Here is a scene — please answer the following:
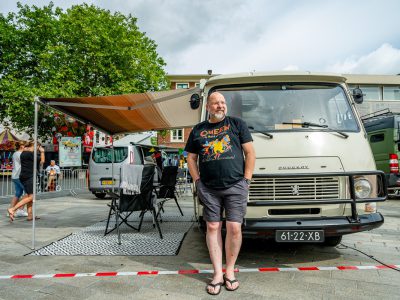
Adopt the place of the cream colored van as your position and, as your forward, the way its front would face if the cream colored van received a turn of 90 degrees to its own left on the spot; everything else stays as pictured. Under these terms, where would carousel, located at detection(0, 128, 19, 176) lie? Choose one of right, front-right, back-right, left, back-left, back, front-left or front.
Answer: back-left

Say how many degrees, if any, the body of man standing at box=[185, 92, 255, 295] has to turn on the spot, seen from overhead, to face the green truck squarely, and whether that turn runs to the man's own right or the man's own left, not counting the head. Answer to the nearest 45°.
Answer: approximately 135° to the man's own left

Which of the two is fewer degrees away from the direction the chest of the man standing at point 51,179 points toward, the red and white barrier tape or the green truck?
the red and white barrier tape

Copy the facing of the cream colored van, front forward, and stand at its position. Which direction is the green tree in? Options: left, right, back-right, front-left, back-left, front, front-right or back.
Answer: back-right

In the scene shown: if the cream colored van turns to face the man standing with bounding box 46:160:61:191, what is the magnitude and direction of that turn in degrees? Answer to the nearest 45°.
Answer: approximately 135° to its right

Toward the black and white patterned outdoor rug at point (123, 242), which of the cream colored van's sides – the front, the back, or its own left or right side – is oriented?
right

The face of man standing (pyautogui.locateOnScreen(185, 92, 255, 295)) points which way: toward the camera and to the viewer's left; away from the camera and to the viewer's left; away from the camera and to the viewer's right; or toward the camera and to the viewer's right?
toward the camera and to the viewer's right

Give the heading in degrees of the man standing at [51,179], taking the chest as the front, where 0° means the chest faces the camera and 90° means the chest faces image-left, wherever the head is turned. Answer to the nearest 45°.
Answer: approximately 0°

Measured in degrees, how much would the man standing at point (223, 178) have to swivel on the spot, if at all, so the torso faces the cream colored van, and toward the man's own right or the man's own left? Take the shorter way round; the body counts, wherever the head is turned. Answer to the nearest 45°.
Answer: approximately 135° to the man's own left
